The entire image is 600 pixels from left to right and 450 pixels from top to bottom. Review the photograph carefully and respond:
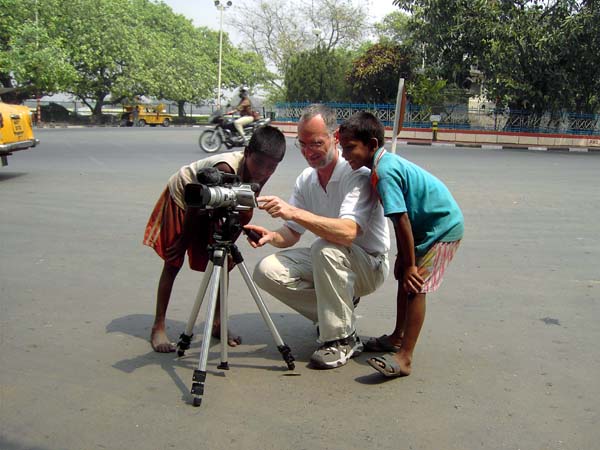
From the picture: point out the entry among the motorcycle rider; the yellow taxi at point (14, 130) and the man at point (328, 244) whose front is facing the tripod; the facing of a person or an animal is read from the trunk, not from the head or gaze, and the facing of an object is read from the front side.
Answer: the man

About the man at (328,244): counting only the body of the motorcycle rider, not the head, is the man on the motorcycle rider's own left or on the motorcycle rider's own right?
on the motorcycle rider's own left

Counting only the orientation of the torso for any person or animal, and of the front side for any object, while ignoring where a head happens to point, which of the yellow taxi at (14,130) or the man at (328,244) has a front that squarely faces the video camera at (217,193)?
the man

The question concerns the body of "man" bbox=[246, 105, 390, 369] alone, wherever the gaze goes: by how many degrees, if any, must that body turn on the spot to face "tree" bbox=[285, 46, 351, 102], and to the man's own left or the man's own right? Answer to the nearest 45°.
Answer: approximately 135° to the man's own right

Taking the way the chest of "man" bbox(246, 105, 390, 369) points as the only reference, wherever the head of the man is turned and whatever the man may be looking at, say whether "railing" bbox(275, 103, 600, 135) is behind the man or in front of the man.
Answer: behind

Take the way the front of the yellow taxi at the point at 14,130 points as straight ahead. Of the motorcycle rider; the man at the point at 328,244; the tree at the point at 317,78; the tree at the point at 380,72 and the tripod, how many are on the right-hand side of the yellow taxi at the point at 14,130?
3

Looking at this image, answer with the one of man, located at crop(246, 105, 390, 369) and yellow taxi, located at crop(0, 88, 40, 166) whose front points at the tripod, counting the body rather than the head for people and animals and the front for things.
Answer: the man

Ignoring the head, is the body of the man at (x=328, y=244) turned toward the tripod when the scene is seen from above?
yes

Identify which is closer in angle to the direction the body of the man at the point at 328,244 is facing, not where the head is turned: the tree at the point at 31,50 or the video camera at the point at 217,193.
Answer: the video camera

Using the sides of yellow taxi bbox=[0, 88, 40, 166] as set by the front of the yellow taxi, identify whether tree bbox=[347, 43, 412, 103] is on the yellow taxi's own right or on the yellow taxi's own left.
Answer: on the yellow taxi's own right

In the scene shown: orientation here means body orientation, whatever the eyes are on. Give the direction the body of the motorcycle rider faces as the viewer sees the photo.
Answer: to the viewer's left

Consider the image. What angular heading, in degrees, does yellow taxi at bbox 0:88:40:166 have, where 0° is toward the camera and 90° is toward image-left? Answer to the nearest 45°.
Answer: approximately 135°
